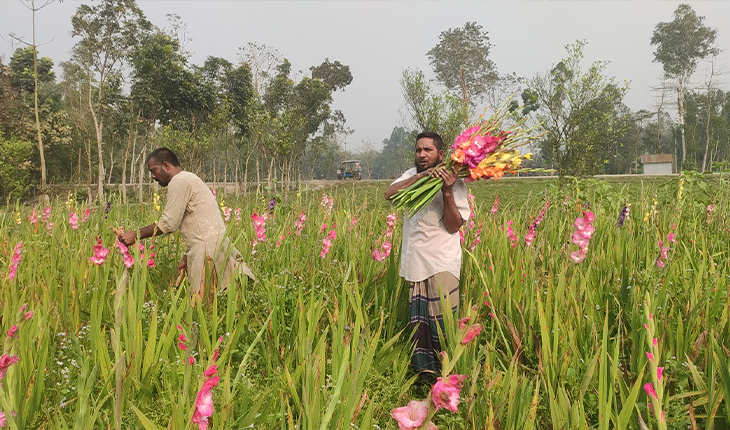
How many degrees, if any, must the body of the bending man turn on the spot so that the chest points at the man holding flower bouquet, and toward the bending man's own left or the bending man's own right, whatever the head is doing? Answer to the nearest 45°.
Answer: approximately 135° to the bending man's own left

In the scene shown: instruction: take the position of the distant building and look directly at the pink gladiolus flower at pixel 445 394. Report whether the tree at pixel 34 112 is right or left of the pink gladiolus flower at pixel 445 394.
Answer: right

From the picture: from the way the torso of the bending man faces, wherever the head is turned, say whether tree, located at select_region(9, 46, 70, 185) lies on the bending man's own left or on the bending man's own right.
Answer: on the bending man's own right

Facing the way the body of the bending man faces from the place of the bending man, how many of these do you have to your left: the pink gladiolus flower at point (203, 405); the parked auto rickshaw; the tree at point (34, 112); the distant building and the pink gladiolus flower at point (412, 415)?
2

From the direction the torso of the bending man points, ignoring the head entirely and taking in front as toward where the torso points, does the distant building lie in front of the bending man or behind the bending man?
behind

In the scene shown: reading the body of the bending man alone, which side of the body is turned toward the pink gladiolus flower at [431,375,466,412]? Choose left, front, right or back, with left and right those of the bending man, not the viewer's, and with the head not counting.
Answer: left

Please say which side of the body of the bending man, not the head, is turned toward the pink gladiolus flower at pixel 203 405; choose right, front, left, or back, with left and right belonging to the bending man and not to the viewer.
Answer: left

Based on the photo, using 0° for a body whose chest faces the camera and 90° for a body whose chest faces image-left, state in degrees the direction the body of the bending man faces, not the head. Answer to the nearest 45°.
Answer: approximately 90°

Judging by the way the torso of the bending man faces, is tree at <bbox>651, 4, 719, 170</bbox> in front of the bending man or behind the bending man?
behind

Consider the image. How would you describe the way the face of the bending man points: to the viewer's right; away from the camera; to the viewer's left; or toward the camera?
to the viewer's left

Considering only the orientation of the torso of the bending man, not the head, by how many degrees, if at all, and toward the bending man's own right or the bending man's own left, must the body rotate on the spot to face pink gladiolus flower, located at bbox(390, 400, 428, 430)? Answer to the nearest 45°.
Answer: approximately 90° to the bending man's own left

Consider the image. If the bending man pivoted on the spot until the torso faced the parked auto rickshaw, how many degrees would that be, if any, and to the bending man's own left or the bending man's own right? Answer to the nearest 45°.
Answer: approximately 90° to the bending man's own right
